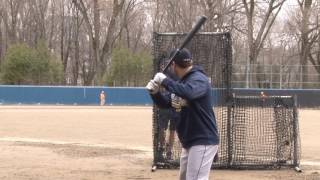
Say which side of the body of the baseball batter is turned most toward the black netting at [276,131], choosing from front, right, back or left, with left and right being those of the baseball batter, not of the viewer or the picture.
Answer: right

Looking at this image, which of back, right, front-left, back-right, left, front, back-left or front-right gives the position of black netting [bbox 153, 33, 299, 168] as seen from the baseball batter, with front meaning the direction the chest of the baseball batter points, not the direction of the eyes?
right

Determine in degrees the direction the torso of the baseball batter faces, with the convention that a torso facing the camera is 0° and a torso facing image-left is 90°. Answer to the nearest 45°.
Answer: approximately 90°
